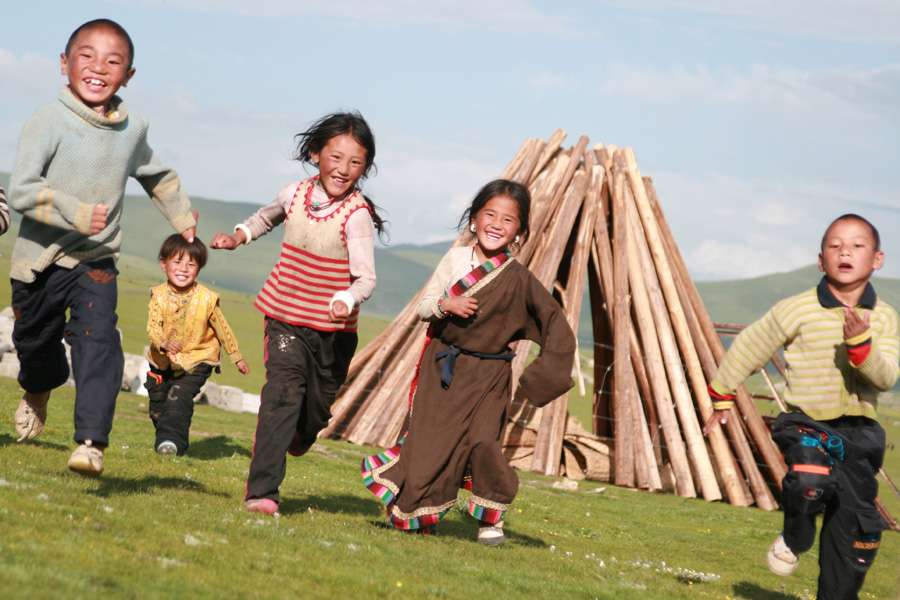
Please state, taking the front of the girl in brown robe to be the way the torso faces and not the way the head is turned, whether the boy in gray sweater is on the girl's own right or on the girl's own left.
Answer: on the girl's own right

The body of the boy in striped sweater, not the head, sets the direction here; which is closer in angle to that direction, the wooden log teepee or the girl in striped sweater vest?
the girl in striped sweater vest

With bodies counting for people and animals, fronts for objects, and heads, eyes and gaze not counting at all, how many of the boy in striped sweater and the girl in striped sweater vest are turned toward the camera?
2

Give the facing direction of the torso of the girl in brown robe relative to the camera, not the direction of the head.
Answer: toward the camera

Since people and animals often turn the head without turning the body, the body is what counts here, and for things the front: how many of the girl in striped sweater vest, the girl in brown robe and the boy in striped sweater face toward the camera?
3

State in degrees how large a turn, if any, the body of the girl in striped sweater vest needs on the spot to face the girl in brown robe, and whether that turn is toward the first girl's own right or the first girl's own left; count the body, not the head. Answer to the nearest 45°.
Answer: approximately 90° to the first girl's own left

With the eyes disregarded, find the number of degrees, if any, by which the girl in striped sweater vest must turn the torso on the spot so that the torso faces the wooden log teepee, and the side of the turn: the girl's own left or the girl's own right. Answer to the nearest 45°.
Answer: approximately 135° to the girl's own left

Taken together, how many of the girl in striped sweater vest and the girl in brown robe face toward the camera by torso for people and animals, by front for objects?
2

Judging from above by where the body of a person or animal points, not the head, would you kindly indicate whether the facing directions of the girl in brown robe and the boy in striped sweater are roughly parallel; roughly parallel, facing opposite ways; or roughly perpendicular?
roughly parallel

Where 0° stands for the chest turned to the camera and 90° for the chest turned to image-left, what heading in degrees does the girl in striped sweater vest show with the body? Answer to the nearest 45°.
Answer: approximately 0°

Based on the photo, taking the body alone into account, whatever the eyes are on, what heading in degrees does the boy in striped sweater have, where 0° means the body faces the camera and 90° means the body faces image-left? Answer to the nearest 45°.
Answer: approximately 0°

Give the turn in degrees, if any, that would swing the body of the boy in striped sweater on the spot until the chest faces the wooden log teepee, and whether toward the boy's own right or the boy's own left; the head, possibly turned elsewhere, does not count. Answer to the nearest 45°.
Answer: approximately 180°

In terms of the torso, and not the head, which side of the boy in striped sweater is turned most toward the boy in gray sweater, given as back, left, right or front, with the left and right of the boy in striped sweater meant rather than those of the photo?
right

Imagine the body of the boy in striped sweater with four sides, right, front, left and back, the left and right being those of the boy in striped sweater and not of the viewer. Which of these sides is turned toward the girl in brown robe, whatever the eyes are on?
right

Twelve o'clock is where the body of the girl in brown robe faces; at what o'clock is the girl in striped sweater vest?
The girl in striped sweater vest is roughly at 3 o'clock from the girl in brown robe.
